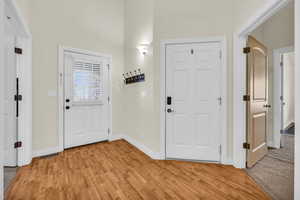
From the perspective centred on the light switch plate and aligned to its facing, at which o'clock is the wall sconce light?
The wall sconce light is roughly at 10 o'clock from the light switch plate.

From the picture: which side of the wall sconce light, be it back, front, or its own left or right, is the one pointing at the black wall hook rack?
right

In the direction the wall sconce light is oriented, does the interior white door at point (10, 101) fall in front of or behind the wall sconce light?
in front

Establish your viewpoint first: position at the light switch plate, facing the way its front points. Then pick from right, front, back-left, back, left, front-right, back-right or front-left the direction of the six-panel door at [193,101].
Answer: front-left

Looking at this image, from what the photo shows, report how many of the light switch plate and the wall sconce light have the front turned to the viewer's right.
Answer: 0

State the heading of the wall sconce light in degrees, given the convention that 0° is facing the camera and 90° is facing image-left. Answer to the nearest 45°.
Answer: approximately 45°

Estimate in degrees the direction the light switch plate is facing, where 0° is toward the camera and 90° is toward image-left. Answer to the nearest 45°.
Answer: approximately 0°

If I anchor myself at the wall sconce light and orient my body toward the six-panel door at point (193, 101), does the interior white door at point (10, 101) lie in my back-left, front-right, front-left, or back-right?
back-right

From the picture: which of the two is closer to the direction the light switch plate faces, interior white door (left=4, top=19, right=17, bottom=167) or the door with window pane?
the interior white door

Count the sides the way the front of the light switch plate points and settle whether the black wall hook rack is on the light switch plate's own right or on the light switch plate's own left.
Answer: on the light switch plate's own left
